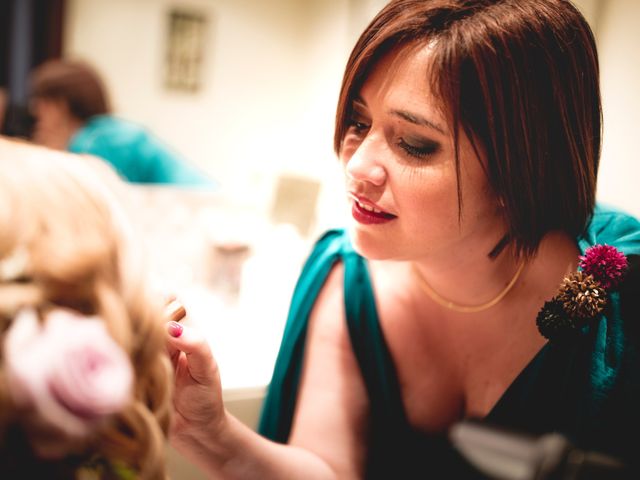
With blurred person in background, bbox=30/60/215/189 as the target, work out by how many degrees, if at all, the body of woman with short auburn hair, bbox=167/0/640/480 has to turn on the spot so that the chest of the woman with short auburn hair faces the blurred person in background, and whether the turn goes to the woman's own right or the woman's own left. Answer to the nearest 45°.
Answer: approximately 90° to the woman's own right

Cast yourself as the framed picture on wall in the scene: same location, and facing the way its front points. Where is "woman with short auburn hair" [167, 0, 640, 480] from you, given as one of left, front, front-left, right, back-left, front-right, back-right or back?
front

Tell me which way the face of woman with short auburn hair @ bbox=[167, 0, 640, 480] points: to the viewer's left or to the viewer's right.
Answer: to the viewer's left

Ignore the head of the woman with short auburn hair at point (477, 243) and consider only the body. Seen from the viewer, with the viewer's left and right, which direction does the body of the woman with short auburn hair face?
facing the viewer and to the left of the viewer

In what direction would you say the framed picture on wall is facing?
toward the camera

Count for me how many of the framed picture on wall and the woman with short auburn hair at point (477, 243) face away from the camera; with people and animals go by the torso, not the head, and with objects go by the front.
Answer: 0
